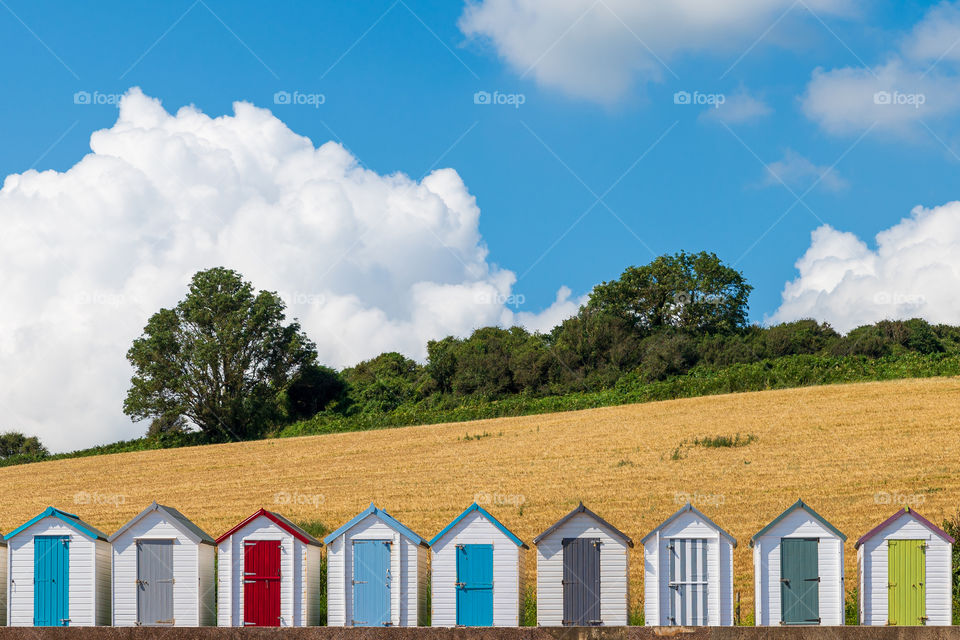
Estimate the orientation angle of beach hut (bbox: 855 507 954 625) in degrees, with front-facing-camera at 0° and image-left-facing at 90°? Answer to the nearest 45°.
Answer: approximately 0°

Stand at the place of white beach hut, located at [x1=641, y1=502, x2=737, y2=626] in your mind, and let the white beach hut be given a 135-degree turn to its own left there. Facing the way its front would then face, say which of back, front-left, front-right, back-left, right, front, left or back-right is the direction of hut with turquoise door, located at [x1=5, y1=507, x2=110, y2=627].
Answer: back-left

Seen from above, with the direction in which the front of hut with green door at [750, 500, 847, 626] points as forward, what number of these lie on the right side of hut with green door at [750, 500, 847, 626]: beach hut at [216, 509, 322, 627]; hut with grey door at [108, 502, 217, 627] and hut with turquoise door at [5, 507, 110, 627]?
3

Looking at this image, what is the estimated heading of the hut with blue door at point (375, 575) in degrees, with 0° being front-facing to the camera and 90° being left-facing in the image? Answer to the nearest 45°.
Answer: approximately 0°

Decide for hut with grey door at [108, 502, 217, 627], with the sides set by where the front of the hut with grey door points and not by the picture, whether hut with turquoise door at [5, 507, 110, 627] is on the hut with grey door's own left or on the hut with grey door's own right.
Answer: on the hut with grey door's own right
